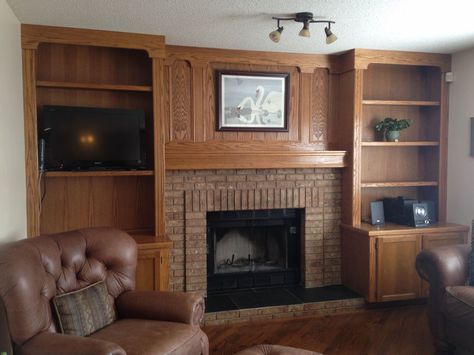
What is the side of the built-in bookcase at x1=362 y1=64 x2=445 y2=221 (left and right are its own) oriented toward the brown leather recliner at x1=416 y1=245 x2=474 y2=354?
front

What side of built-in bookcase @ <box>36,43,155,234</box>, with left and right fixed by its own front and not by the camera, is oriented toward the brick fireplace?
left

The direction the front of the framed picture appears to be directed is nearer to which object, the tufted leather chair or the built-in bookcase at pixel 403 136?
the tufted leather chair

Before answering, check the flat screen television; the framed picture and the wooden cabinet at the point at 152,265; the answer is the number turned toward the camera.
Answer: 3

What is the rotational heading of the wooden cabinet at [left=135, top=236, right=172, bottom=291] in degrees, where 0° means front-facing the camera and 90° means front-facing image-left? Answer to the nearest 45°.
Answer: approximately 0°

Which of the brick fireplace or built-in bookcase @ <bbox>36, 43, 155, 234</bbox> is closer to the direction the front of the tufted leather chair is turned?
the brick fireplace

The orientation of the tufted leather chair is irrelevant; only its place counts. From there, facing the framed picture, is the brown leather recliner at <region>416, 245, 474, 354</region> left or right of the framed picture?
right

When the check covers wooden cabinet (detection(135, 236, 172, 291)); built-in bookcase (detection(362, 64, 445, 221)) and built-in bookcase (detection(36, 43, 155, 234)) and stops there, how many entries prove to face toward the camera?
3

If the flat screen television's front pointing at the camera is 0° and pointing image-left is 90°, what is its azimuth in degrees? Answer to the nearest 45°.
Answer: approximately 0°

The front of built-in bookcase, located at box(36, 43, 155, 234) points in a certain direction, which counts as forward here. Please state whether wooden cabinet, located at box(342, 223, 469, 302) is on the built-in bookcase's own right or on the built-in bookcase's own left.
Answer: on the built-in bookcase's own left
